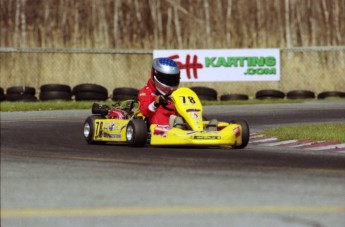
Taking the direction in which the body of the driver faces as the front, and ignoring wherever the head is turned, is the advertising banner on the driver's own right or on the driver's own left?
on the driver's own left

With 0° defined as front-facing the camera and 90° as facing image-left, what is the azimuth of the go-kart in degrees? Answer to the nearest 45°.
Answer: approximately 315°

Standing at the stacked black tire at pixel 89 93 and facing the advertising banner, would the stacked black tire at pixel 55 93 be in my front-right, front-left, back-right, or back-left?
back-left

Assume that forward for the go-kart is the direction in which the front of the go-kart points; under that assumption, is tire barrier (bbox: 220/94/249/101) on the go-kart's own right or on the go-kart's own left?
on the go-kart's own left

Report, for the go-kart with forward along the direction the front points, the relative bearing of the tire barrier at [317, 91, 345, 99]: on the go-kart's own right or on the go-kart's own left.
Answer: on the go-kart's own left

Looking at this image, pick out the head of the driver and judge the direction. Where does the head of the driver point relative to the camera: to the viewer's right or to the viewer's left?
to the viewer's right

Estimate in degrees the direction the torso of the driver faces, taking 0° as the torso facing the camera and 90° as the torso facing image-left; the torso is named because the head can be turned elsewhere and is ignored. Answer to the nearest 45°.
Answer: approximately 315°

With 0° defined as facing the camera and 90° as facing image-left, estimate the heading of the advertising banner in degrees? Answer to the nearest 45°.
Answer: approximately 0°

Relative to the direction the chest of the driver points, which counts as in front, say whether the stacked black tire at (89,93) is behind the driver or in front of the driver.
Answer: behind

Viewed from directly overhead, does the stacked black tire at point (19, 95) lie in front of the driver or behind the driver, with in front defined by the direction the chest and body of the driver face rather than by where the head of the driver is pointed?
behind

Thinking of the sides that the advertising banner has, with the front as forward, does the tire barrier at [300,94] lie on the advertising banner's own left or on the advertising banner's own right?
on the advertising banner's own left
